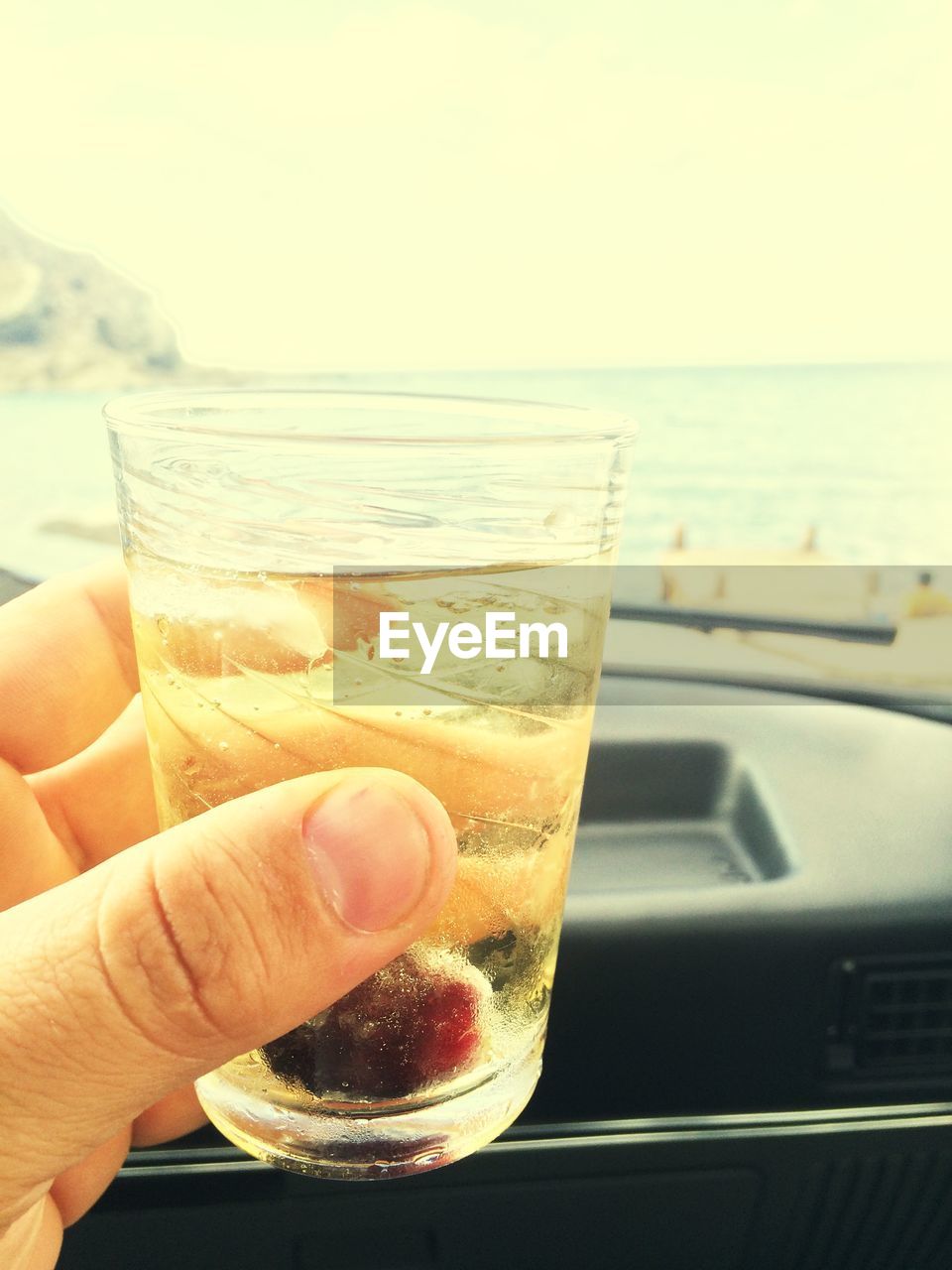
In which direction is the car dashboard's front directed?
toward the camera
